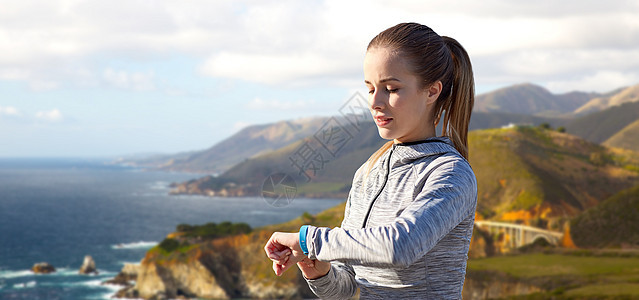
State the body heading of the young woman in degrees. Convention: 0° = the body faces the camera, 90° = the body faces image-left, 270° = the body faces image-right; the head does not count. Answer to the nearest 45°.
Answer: approximately 45°
